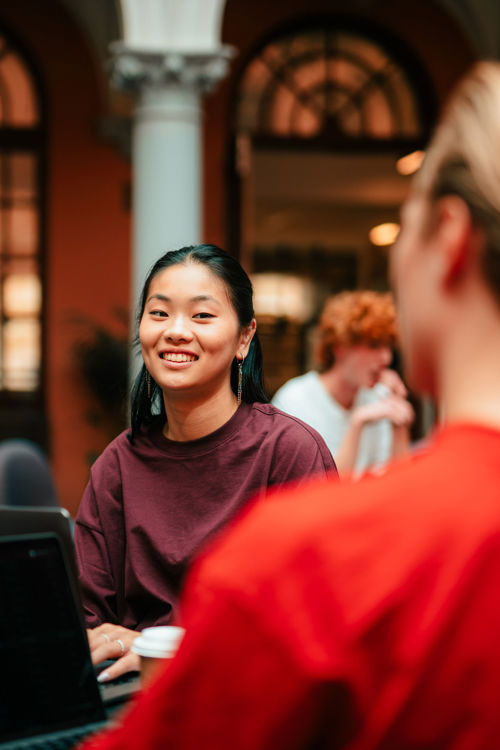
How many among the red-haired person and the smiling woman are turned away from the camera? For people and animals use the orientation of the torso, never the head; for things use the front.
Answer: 0

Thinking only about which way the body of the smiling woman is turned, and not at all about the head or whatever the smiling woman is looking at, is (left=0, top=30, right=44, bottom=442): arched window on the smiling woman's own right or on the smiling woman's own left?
on the smiling woman's own right

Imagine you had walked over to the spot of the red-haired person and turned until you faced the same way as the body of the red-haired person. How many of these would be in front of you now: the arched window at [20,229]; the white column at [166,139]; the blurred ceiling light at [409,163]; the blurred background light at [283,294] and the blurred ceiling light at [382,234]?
0

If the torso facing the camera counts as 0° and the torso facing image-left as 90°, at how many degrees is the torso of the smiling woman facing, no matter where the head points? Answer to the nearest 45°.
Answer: approximately 45°

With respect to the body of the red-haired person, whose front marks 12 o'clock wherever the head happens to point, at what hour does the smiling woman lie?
The smiling woman is roughly at 2 o'clock from the red-haired person.

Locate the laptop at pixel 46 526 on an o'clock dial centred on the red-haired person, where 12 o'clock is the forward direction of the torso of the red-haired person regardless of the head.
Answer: The laptop is roughly at 2 o'clock from the red-haired person.

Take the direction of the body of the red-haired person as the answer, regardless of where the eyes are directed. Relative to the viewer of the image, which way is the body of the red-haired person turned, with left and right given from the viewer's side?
facing the viewer and to the right of the viewer

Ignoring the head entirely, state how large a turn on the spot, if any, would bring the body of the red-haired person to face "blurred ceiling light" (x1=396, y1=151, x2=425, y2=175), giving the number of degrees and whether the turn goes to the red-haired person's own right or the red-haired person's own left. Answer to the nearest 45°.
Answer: approximately 135° to the red-haired person's own left

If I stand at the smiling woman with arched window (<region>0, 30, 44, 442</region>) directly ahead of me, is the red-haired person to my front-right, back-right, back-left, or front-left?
front-right

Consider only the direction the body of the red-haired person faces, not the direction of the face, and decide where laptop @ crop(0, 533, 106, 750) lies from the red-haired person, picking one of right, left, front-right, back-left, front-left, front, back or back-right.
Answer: front-right

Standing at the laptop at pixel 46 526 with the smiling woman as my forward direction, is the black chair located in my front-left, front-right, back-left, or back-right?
front-left

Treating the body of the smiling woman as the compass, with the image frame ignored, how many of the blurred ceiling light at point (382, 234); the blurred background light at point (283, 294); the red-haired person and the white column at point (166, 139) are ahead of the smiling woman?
0
